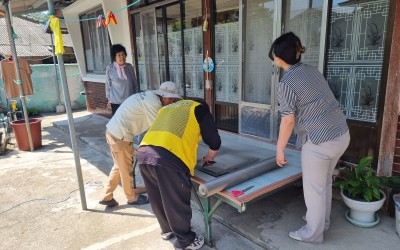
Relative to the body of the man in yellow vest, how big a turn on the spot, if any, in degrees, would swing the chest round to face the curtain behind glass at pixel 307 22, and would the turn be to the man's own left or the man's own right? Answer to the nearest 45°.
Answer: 0° — they already face it

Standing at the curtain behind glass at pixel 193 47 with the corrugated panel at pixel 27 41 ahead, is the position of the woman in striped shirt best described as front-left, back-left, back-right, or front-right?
back-left

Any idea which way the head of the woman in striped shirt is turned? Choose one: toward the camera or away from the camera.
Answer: away from the camera

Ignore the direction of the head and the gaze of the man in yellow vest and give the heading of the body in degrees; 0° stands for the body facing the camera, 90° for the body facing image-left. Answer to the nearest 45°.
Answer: approximately 225°

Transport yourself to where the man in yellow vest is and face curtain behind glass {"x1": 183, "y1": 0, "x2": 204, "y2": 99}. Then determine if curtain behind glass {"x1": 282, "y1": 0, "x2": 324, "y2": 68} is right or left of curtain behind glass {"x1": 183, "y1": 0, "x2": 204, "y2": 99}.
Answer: right

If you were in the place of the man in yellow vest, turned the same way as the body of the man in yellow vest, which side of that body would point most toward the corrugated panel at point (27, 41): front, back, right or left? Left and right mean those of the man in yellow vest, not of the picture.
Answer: left

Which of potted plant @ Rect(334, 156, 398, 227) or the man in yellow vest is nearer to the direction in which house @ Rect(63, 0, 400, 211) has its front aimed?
the man in yellow vest

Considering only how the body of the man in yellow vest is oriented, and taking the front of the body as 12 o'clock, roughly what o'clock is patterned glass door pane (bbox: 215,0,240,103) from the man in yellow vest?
The patterned glass door pane is roughly at 11 o'clock from the man in yellow vest.

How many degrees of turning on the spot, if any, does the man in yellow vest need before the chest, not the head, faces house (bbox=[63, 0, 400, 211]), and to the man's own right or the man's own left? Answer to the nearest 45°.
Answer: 0° — they already face it

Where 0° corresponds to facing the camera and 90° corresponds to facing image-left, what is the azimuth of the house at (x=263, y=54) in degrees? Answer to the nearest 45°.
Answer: approximately 45°

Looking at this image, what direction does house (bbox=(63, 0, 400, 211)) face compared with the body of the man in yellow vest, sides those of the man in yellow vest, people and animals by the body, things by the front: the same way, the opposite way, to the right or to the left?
the opposite way

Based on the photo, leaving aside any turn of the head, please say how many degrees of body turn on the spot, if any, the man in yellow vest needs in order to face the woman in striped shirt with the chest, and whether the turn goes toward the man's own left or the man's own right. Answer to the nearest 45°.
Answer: approximately 45° to the man's own right
